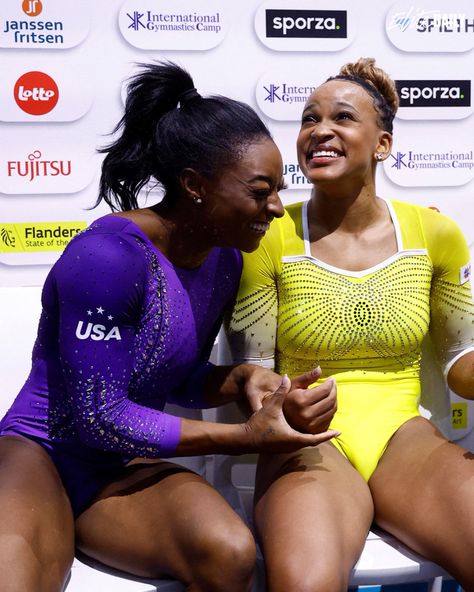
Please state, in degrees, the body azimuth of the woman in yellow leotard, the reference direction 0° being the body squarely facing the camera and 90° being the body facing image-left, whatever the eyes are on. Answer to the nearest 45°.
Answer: approximately 0°

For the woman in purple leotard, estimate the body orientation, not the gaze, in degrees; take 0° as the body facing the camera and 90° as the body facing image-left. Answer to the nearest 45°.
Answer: approximately 315°

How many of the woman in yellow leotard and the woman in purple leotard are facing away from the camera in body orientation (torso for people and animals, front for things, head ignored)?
0
